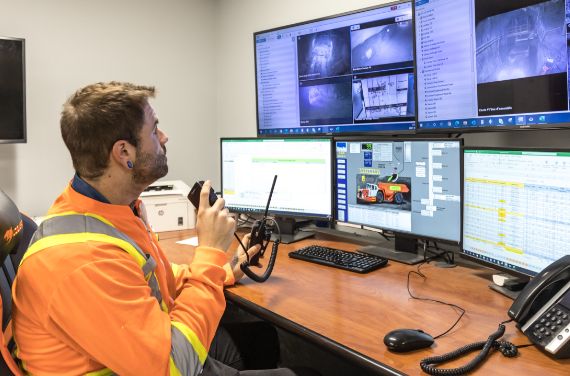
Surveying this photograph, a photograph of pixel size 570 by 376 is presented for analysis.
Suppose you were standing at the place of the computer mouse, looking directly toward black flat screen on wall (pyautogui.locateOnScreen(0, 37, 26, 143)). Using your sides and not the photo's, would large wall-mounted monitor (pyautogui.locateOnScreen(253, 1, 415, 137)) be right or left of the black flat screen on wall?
right

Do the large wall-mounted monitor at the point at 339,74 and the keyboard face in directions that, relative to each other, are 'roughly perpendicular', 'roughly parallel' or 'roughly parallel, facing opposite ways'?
roughly parallel

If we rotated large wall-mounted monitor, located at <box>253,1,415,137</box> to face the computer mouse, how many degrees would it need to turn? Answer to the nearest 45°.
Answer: approximately 45° to its left

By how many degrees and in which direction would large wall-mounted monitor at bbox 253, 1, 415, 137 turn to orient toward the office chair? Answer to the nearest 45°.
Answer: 0° — it already faces it

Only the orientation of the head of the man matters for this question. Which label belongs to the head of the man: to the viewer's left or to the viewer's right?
to the viewer's right

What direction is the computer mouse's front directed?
to the viewer's right

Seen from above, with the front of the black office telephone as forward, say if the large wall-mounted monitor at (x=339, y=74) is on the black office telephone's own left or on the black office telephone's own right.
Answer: on the black office telephone's own right

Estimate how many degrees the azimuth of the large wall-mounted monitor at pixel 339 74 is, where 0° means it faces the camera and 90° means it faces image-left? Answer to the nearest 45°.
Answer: approximately 45°

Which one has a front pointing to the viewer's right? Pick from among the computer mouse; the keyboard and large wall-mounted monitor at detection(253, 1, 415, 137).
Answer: the computer mouse

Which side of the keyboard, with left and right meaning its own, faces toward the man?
front

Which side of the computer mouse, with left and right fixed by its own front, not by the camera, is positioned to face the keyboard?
left

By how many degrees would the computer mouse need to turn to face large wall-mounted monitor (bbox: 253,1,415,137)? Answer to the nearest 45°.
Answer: approximately 90° to its left

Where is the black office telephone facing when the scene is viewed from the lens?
facing the viewer and to the left of the viewer

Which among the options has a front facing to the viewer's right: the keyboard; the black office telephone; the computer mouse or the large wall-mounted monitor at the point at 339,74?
the computer mouse

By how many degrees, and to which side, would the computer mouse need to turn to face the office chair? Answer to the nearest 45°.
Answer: approximately 180°

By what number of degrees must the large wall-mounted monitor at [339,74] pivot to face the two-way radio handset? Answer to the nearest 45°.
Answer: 0° — it already faces it
